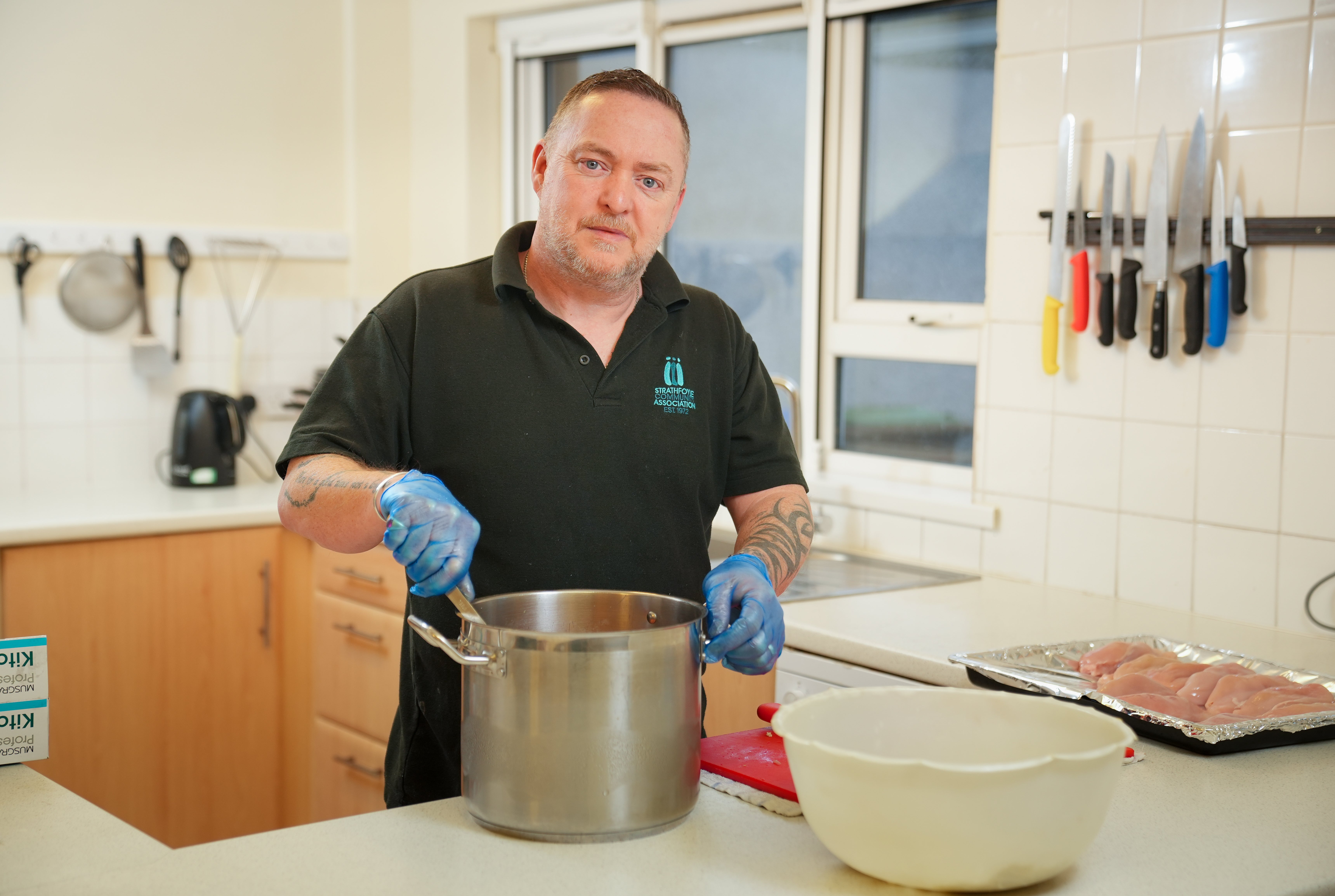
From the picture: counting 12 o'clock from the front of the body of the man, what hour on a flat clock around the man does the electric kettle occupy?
The electric kettle is roughly at 5 o'clock from the man.

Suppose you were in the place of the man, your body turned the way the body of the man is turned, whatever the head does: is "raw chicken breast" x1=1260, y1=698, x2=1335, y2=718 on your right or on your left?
on your left

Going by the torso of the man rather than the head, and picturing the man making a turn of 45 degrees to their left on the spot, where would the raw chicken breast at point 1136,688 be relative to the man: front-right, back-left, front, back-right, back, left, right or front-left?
front-left

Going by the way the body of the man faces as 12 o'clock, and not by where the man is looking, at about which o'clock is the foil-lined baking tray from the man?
The foil-lined baking tray is roughly at 9 o'clock from the man.

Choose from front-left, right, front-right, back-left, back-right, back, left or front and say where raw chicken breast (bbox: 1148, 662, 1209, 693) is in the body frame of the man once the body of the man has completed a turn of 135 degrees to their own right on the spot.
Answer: back-right

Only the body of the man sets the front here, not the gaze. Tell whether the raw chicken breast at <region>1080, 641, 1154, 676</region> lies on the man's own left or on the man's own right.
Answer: on the man's own left

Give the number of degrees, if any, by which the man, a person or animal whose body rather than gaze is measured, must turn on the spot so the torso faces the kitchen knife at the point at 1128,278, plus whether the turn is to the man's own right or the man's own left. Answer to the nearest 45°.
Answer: approximately 135° to the man's own left

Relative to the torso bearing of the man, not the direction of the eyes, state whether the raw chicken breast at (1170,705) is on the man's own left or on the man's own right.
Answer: on the man's own left

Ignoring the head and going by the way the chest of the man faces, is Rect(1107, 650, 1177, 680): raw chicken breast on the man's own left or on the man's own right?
on the man's own left

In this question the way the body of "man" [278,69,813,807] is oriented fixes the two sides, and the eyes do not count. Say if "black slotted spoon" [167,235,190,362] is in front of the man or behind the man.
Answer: behind

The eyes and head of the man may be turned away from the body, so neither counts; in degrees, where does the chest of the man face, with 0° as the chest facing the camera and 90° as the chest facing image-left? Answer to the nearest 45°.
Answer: approximately 0°

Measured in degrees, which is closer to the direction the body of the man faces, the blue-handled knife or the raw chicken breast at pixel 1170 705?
the raw chicken breast

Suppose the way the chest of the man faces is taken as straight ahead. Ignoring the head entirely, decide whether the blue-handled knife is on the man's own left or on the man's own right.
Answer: on the man's own left

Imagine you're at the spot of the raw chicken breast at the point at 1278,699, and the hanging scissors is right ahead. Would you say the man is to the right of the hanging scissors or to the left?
left

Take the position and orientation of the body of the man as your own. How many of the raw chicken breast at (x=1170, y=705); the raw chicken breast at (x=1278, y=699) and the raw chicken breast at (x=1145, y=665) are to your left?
3
